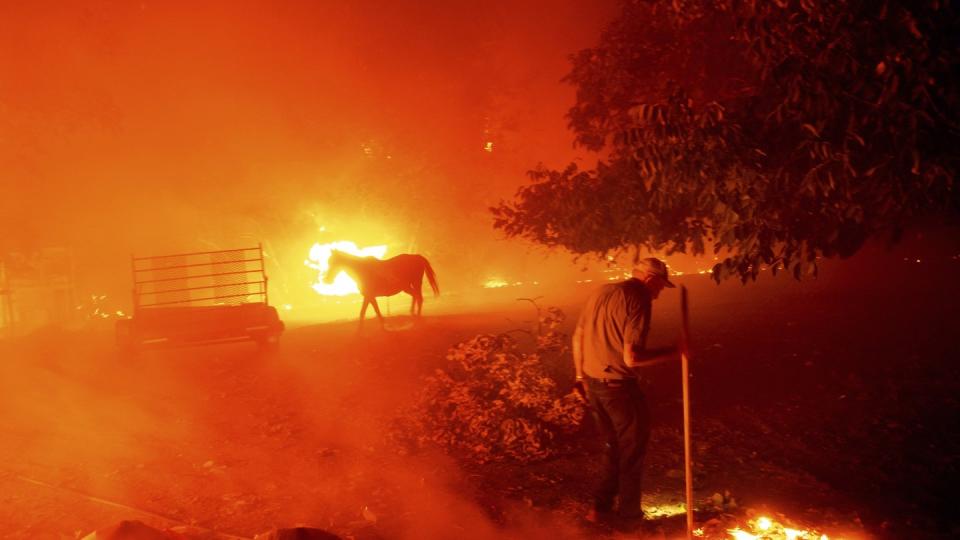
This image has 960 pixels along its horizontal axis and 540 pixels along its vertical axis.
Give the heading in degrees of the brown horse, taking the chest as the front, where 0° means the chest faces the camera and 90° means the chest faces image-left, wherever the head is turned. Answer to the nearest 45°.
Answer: approximately 90°

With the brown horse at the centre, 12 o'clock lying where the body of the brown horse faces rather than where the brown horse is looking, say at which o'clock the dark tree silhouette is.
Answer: The dark tree silhouette is roughly at 8 o'clock from the brown horse.

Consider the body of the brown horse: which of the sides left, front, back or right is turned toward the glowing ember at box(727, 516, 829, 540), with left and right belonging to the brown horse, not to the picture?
left

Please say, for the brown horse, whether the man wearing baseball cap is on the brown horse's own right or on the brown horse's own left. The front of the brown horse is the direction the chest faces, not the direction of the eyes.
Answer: on the brown horse's own left

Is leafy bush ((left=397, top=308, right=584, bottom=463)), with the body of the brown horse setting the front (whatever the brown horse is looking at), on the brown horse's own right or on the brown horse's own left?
on the brown horse's own left

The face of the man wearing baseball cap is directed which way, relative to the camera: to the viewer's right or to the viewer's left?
to the viewer's right
